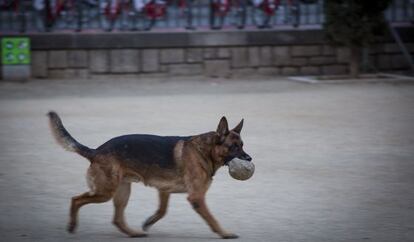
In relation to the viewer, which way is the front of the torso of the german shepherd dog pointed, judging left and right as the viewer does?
facing to the right of the viewer

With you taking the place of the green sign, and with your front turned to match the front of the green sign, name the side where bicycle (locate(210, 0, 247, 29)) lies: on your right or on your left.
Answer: on your left

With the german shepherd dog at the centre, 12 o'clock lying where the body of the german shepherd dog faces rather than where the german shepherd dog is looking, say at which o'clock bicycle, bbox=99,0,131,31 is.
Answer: The bicycle is roughly at 9 o'clock from the german shepherd dog.

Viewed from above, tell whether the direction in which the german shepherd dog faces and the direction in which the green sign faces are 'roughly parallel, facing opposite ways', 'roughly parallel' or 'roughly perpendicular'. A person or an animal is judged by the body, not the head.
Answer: roughly perpendicular

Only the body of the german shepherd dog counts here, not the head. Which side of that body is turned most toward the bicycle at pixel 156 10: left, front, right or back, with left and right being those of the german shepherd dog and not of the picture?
left

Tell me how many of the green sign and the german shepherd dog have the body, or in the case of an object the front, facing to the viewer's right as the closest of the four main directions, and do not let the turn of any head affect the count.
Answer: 1

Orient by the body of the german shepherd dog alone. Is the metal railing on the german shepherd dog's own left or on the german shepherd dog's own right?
on the german shepherd dog's own left

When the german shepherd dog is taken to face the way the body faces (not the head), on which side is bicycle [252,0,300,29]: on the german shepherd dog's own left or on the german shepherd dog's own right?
on the german shepherd dog's own left

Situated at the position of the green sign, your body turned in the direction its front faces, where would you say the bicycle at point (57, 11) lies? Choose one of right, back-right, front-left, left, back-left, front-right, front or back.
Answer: back-left
